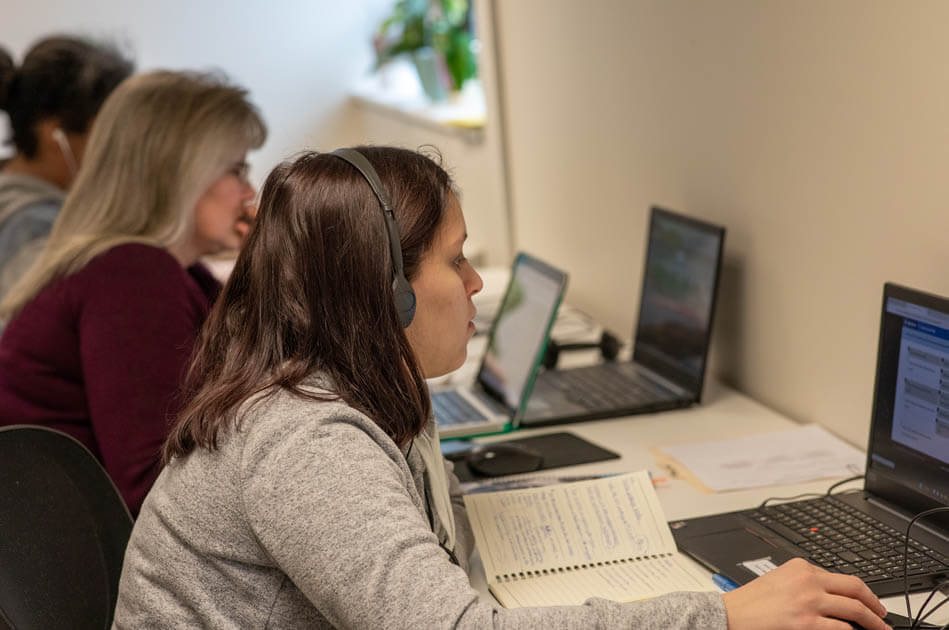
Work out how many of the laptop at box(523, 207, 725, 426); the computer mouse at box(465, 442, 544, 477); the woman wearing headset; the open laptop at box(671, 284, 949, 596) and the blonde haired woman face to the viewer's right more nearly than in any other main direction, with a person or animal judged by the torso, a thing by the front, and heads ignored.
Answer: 3

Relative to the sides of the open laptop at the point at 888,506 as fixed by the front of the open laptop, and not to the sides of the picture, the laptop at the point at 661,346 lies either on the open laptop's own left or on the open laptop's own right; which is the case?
on the open laptop's own right

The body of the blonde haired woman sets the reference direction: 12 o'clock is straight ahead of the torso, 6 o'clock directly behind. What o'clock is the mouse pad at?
The mouse pad is roughly at 1 o'clock from the blonde haired woman.

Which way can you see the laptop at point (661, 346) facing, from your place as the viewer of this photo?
facing to the left of the viewer

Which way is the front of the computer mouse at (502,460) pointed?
to the viewer's right

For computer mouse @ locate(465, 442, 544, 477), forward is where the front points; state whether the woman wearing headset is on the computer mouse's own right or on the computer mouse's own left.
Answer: on the computer mouse's own right

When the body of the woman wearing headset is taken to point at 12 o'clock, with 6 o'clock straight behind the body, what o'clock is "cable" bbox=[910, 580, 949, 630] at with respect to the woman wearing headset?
The cable is roughly at 12 o'clock from the woman wearing headset.

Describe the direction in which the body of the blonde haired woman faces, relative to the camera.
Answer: to the viewer's right

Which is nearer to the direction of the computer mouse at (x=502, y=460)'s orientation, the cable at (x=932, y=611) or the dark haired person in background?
the cable
